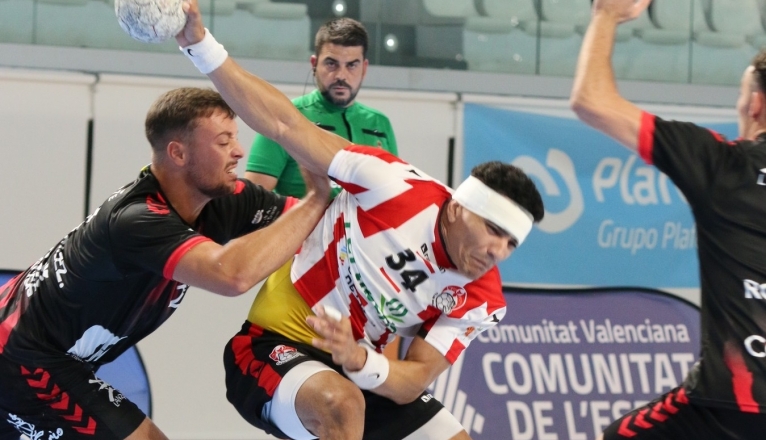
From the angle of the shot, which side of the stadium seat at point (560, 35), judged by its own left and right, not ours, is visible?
front

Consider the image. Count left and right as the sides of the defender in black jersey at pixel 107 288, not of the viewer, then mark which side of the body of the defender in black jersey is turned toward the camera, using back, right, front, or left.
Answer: right

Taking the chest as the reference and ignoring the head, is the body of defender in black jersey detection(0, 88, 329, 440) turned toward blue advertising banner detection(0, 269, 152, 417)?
no

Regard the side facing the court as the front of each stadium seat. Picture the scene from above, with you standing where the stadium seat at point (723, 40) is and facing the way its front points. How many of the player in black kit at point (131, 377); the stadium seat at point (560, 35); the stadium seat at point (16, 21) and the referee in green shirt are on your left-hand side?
0

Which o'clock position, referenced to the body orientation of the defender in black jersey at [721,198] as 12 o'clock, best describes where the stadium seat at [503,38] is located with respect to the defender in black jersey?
The stadium seat is roughly at 1 o'clock from the defender in black jersey.

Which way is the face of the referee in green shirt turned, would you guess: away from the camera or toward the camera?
toward the camera

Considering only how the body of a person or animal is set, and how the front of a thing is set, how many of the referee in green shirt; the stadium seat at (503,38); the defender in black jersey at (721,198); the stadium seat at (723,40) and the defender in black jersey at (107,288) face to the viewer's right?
1

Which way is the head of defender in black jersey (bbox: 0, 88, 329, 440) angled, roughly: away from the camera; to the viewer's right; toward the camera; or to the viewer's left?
to the viewer's right

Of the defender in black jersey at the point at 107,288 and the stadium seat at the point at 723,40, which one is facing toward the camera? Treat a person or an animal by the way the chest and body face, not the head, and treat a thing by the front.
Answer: the stadium seat

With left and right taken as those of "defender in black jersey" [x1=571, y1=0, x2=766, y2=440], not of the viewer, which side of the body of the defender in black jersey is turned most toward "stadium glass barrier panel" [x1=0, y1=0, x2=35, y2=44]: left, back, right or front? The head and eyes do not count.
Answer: front

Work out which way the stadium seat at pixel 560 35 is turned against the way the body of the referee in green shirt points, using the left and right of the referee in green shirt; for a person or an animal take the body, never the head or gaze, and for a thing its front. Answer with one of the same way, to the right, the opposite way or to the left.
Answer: the same way

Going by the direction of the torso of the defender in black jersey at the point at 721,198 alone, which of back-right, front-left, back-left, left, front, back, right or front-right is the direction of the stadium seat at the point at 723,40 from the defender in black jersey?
front-right

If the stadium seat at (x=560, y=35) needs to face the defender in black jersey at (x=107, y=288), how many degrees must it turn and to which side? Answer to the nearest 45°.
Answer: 0° — it already faces them

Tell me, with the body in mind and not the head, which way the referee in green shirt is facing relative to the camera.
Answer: toward the camera

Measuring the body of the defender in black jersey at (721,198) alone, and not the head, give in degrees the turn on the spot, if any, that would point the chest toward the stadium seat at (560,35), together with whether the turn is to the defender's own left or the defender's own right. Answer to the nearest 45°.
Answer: approximately 45° to the defender's own right

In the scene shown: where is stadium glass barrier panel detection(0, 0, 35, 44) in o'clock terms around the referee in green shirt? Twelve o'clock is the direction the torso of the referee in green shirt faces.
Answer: The stadium glass barrier panel is roughly at 4 o'clock from the referee in green shirt.

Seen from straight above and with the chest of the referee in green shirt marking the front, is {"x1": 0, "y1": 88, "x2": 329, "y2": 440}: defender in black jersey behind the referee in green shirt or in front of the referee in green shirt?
in front

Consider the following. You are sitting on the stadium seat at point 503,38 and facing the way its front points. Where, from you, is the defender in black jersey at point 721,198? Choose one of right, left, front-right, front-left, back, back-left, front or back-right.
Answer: front

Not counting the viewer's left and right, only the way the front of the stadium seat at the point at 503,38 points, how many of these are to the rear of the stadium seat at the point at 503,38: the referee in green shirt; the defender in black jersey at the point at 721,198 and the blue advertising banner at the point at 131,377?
0
